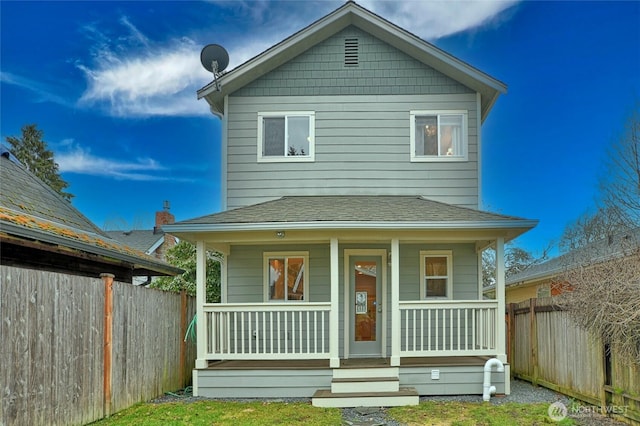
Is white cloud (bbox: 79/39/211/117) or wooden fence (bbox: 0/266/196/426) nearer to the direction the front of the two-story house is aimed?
the wooden fence

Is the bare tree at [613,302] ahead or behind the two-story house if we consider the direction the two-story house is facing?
ahead

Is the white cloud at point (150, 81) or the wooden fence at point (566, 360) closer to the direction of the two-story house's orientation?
the wooden fence

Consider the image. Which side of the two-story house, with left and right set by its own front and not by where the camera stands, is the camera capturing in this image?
front

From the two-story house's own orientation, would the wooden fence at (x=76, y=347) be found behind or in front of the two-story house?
in front

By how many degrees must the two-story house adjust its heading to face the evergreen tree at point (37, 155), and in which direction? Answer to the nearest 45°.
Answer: approximately 135° to its right
